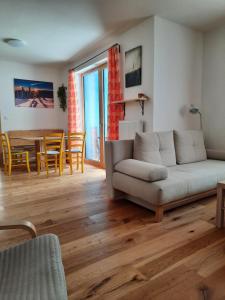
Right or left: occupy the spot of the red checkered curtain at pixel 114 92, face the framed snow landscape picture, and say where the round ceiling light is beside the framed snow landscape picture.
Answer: left

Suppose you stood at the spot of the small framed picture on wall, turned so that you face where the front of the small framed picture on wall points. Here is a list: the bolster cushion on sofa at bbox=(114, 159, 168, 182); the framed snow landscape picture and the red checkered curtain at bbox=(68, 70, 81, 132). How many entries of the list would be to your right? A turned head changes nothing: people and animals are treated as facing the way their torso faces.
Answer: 2

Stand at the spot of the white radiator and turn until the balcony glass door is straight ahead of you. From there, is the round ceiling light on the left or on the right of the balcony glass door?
left

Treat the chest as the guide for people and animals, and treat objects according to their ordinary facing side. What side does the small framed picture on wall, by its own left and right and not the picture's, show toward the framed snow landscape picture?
right

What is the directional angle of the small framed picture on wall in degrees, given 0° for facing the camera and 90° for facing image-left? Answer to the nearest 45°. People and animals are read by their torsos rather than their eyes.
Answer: approximately 45°

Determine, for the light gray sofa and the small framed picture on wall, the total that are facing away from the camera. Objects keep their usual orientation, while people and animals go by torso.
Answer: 0
